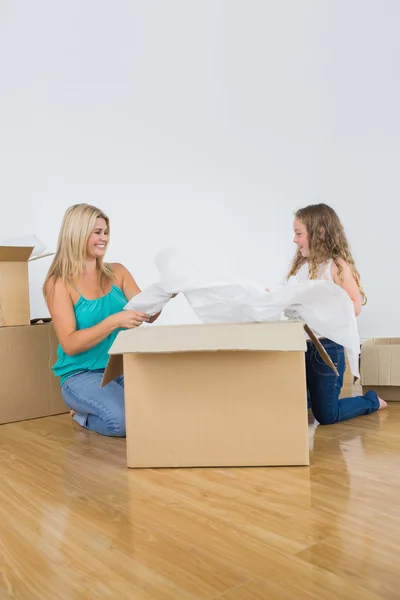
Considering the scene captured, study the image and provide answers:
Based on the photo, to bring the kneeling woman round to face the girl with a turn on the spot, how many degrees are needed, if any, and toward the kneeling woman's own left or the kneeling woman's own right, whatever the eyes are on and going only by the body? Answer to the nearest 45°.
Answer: approximately 45° to the kneeling woman's own left

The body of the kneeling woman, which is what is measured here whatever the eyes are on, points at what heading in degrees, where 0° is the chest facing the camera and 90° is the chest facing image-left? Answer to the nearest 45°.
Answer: approximately 315°

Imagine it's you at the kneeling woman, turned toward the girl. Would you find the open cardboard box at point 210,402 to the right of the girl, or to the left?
right

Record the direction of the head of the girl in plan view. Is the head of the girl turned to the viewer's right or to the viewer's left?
to the viewer's left

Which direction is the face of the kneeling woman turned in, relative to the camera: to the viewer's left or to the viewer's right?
to the viewer's right
